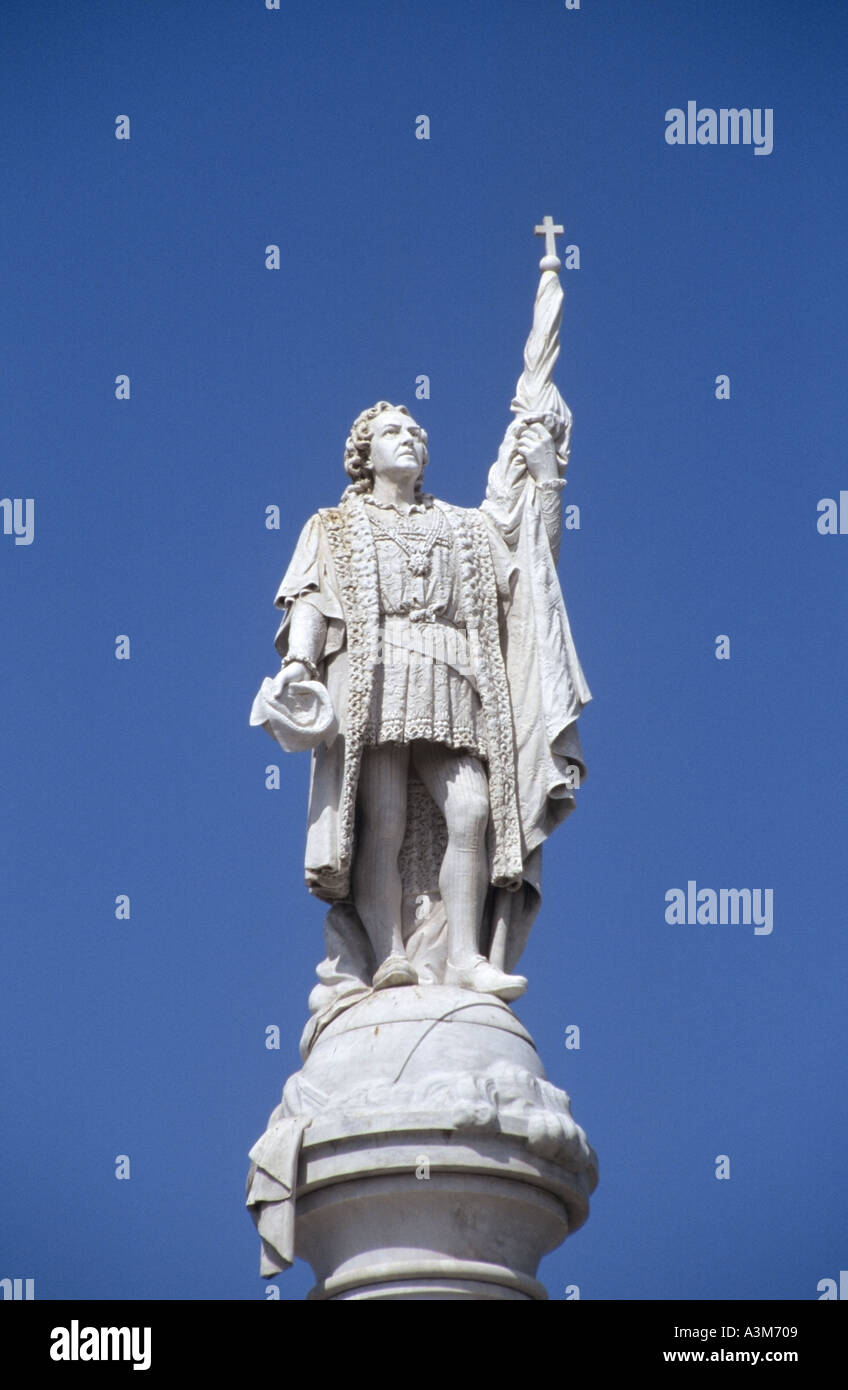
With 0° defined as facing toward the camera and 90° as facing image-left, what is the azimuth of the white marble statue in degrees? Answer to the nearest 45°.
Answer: approximately 0°
